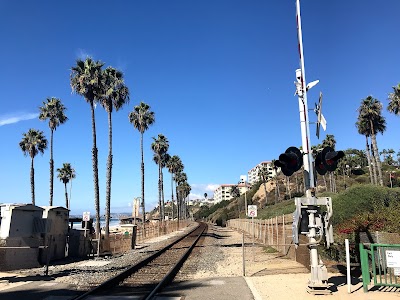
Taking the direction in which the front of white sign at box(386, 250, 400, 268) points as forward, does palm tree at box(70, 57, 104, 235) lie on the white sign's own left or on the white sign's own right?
on the white sign's own right

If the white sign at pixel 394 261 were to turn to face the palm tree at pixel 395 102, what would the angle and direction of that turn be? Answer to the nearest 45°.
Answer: approximately 180°

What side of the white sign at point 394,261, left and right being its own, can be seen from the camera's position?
front

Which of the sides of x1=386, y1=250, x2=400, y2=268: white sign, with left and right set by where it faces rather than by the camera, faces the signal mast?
right
